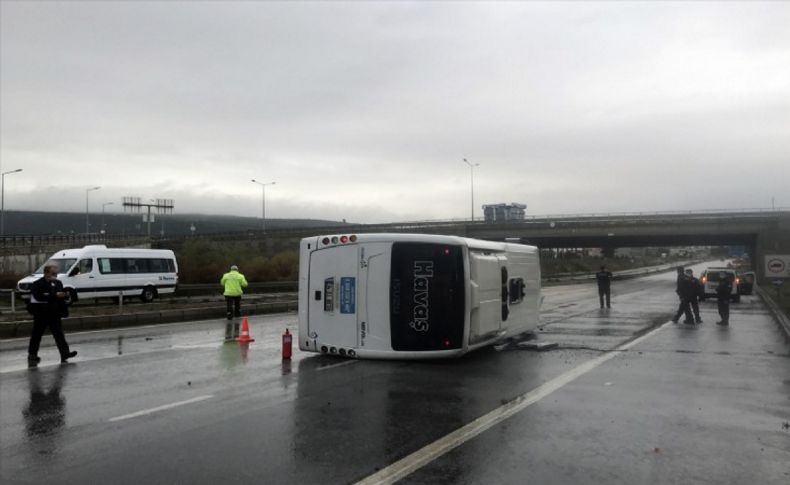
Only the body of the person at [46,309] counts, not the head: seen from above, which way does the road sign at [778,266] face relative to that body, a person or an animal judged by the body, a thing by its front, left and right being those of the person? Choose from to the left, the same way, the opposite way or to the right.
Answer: to the right

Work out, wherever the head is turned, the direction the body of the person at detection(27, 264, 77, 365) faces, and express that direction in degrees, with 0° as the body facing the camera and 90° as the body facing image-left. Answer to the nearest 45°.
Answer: approximately 315°

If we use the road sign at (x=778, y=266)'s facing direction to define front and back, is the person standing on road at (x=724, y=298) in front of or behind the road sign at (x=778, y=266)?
in front

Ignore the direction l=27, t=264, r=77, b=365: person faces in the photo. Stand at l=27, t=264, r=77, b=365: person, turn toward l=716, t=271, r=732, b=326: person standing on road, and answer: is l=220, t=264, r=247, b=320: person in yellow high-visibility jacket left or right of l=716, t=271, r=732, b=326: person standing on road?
left

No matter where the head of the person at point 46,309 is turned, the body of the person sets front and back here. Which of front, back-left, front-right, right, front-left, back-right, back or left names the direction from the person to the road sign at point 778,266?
front-left

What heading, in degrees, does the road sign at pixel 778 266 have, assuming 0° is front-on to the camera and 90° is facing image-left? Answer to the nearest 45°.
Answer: approximately 0°
